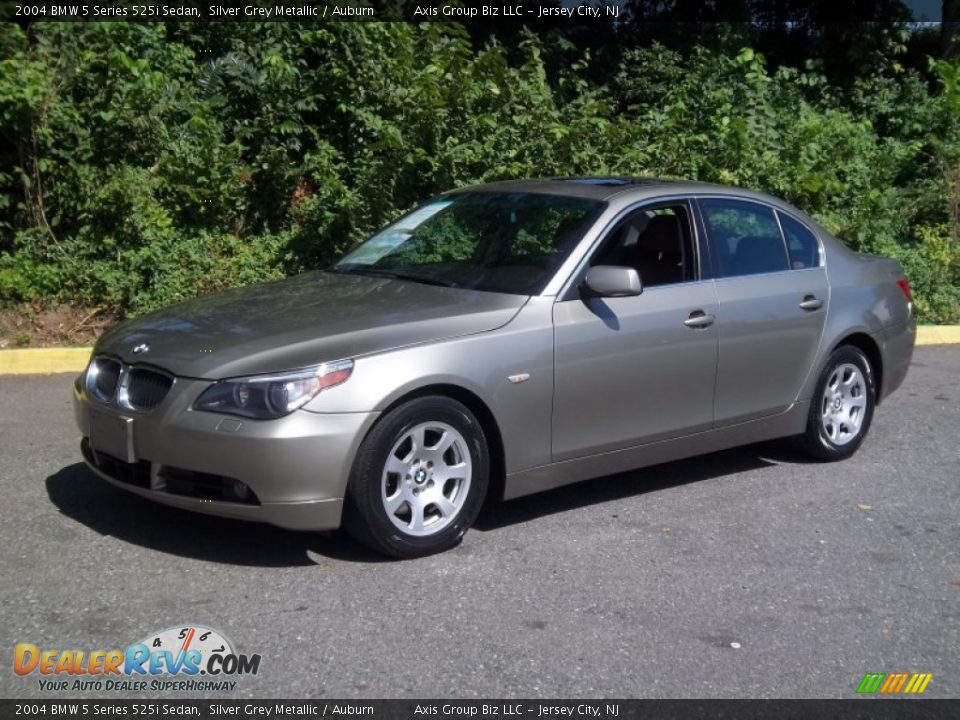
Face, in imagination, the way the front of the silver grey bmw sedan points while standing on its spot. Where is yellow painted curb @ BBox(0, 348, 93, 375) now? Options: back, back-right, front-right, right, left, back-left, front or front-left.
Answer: right

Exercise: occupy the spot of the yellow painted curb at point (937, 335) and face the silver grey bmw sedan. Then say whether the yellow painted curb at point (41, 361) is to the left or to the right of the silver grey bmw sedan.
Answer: right

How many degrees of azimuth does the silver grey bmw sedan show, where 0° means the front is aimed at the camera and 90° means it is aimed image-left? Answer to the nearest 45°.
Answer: approximately 45°

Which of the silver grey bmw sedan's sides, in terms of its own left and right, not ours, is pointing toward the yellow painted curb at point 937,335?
back
